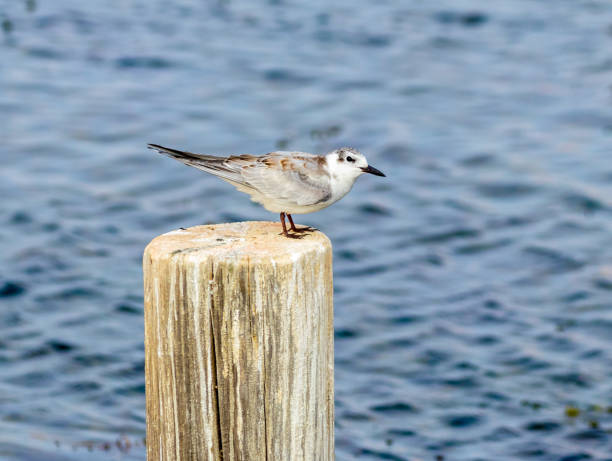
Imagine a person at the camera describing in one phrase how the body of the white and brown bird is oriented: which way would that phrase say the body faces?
to the viewer's right
